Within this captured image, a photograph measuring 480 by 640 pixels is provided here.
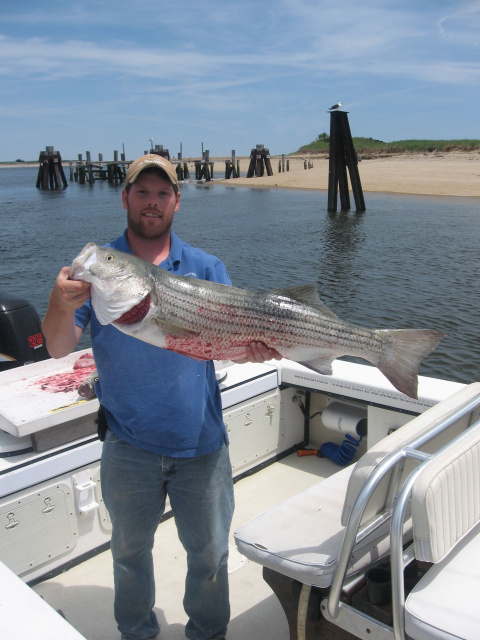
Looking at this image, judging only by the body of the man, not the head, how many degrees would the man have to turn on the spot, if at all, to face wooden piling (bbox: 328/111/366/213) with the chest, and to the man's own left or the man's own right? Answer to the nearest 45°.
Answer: approximately 180°

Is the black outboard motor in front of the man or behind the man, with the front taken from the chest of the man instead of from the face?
behind

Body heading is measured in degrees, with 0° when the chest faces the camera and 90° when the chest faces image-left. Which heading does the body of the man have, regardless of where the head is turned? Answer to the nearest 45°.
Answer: approximately 0°

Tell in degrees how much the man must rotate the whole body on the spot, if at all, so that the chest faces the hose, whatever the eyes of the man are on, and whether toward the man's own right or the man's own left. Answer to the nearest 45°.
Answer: approximately 135° to the man's own left

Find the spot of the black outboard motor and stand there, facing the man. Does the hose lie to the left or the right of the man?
left
